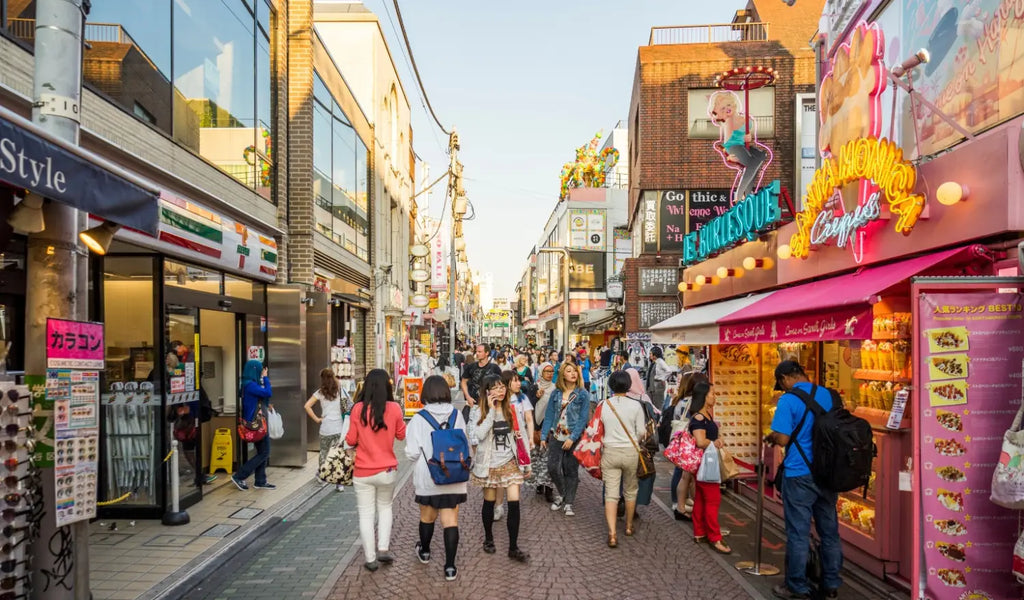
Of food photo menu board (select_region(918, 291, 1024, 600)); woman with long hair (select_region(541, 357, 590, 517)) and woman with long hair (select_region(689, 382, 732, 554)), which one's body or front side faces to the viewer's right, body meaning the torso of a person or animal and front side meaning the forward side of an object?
woman with long hair (select_region(689, 382, 732, 554))

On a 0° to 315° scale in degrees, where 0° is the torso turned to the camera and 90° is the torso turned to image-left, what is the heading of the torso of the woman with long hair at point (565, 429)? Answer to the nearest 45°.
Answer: approximately 0°

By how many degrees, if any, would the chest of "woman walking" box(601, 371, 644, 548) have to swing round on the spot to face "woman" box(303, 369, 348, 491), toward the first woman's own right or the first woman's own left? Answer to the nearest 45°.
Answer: approximately 45° to the first woman's own left

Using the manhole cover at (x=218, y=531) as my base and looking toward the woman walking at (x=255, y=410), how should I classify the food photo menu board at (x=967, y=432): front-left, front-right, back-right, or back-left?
back-right

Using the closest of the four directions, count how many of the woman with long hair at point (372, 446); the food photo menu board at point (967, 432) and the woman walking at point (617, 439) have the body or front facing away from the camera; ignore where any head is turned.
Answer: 2

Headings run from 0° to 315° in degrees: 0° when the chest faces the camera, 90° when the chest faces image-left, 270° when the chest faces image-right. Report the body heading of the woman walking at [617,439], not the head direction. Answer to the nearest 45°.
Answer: approximately 180°

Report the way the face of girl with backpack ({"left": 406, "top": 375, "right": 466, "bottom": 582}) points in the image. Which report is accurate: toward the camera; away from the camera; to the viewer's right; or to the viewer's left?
away from the camera

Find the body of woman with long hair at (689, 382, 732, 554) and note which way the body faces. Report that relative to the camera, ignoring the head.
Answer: to the viewer's right

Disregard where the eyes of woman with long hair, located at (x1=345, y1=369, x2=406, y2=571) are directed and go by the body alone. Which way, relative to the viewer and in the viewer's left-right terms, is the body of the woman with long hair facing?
facing away from the viewer
